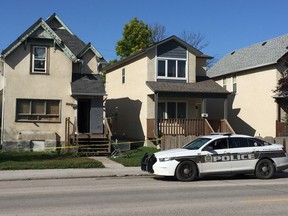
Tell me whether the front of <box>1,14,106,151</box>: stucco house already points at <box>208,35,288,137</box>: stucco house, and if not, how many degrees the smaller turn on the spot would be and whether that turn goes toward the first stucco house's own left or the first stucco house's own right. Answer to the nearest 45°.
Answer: approximately 90° to the first stucco house's own left

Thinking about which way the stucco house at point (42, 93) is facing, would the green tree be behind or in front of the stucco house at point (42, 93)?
behind

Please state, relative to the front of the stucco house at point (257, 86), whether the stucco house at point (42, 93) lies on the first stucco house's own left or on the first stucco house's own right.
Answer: on the first stucco house's own right

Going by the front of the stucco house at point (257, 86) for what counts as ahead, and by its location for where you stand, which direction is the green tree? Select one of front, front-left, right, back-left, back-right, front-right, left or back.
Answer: back

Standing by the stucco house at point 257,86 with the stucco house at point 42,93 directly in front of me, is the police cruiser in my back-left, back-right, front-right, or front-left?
front-left

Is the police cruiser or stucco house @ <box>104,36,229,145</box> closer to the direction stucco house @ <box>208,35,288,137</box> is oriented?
the police cruiser

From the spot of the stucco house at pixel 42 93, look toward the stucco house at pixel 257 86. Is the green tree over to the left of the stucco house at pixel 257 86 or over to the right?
left

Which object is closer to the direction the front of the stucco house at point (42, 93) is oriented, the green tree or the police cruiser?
the police cruiser

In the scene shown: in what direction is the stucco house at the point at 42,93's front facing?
toward the camera

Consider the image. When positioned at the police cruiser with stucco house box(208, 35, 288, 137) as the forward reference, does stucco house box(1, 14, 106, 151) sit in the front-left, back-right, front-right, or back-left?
front-left

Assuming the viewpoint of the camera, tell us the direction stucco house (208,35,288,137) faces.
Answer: facing the viewer and to the right of the viewer

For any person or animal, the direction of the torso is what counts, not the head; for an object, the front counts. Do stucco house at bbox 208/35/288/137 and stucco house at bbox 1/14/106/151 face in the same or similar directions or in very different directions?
same or similar directions

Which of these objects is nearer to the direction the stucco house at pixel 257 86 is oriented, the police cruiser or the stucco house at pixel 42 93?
the police cruiser

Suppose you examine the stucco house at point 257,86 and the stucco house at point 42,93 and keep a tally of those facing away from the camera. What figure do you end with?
0
